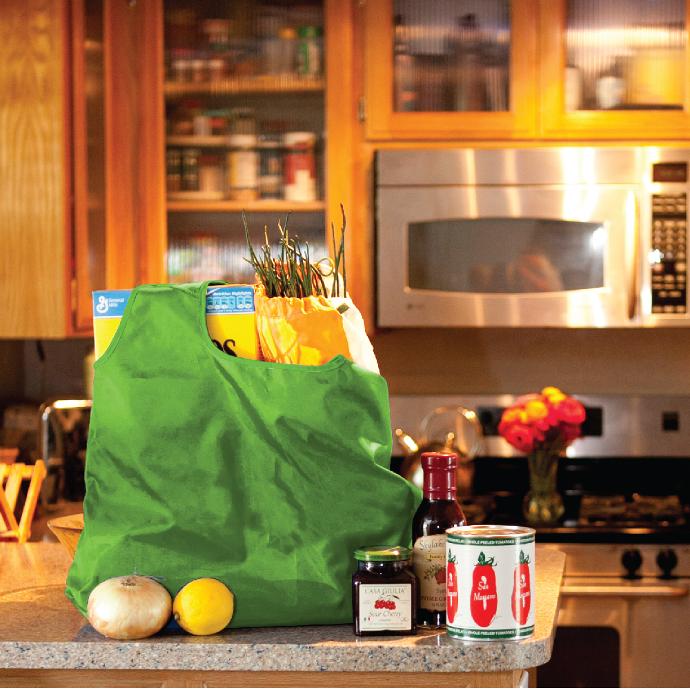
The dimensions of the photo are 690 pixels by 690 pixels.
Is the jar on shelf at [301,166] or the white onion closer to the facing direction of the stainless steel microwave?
the white onion

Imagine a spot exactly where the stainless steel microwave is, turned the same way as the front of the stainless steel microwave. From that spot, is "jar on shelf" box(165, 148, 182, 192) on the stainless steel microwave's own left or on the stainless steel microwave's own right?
on the stainless steel microwave's own right

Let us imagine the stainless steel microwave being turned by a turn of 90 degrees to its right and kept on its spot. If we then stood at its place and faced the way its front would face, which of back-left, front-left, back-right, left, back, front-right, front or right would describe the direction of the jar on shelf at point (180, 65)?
front

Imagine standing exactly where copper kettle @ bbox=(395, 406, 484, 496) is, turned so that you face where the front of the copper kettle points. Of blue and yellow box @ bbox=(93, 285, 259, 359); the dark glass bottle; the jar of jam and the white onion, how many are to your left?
4

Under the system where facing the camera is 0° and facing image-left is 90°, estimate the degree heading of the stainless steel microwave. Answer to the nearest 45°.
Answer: approximately 0°

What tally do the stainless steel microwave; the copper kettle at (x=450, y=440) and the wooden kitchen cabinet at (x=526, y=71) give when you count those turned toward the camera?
2

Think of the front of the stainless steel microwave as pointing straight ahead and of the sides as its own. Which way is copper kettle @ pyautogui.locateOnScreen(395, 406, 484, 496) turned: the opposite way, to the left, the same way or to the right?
to the right

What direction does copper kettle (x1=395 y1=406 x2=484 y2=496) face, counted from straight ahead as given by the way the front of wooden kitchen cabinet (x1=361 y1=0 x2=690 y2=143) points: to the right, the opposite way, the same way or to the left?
to the right

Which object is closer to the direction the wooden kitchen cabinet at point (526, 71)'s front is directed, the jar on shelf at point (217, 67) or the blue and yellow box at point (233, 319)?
the blue and yellow box

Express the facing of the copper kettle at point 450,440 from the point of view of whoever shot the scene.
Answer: facing to the left of the viewer
